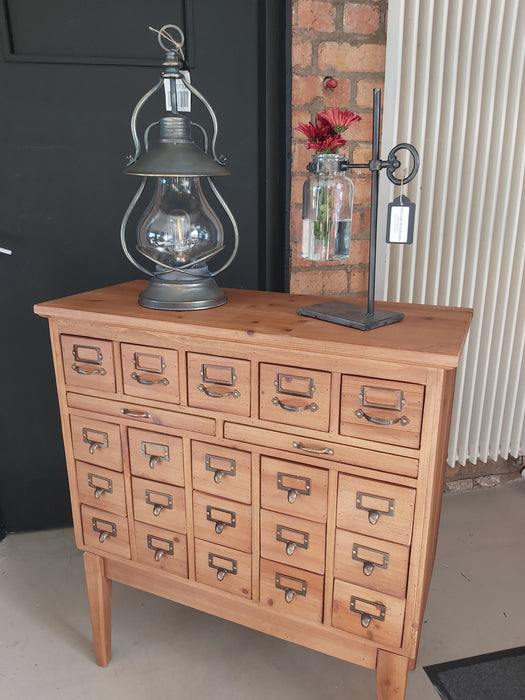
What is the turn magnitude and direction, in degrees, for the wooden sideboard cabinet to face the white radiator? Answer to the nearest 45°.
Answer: approximately 180°

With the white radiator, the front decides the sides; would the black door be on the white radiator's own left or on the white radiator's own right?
on the white radiator's own right

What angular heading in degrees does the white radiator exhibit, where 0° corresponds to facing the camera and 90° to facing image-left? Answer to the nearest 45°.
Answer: approximately 0°

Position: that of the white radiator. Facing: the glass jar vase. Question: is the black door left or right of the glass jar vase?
right

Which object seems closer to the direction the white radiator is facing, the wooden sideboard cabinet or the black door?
the wooden sideboard cabinet
